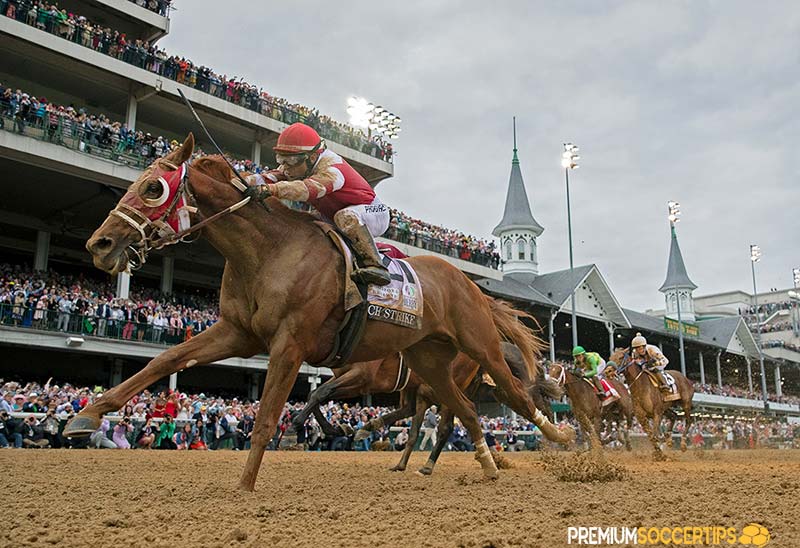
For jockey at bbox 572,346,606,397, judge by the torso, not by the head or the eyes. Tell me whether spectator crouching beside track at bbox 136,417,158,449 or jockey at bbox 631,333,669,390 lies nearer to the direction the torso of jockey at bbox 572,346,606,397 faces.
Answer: the spectator crouching beside track

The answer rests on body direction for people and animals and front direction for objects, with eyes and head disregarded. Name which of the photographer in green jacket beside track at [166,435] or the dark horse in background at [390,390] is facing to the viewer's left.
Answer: the dark horse in background

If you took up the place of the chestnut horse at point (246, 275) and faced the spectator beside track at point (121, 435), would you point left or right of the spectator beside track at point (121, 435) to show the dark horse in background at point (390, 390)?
right

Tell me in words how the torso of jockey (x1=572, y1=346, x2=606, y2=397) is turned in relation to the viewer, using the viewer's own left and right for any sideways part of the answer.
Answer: facing the viewer and to the left of the viewer

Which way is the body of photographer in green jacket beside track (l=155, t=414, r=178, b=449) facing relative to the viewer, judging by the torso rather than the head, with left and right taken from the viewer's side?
facing the viewer

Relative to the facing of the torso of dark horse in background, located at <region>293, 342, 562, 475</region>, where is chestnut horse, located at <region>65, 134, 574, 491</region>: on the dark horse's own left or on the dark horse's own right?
on the dark horse's own left

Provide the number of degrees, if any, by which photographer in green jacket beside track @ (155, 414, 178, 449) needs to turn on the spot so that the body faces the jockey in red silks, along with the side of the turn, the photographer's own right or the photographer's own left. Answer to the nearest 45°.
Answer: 0° — they already face them

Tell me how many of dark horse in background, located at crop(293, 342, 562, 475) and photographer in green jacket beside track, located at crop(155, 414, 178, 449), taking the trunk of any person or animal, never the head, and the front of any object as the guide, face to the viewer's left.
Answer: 1

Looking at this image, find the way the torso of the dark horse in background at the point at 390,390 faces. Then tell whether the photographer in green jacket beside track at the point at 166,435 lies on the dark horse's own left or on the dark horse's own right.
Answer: on the dark horse's own right

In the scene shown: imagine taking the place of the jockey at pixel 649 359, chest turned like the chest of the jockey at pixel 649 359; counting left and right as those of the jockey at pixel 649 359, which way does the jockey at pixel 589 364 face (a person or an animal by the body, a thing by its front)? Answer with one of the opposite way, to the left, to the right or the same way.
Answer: the same way

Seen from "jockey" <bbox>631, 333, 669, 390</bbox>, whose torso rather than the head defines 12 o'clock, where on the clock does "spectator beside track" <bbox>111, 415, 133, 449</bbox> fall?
The spectator beside track is roughly at 1 o'clock from the jockey.

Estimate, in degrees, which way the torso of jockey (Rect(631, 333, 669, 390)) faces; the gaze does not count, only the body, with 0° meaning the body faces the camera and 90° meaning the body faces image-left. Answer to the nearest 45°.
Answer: approximately 45°

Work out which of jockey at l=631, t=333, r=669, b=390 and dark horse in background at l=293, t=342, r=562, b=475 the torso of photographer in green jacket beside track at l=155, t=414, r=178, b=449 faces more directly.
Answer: the dark horse in background

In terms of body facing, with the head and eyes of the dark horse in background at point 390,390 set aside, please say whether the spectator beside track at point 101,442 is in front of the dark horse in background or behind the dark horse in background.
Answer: in front

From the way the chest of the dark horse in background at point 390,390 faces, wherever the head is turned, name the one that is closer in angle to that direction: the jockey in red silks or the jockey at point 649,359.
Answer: the jockey in red silks

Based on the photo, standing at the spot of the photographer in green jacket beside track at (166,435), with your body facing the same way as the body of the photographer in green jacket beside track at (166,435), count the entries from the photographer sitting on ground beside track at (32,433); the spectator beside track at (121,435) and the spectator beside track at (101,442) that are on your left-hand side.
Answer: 0

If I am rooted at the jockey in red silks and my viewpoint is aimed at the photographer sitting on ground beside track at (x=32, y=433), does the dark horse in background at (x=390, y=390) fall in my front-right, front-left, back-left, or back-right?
front-right

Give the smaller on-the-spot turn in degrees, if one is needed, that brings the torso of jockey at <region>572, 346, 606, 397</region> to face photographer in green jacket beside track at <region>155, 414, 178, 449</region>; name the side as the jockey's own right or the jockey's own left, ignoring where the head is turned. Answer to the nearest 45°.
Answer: approximately 45° to the jockey's own right

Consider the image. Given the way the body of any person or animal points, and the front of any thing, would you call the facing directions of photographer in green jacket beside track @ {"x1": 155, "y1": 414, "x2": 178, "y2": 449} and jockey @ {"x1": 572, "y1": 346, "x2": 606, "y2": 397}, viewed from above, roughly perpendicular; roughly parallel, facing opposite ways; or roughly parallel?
roughly perpendicular

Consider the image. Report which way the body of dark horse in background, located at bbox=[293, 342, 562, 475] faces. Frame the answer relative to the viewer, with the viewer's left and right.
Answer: facing to the left of the viewer
